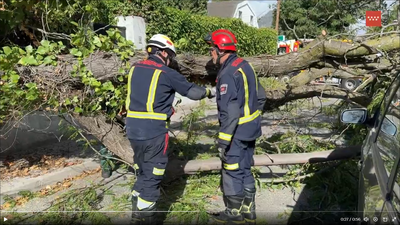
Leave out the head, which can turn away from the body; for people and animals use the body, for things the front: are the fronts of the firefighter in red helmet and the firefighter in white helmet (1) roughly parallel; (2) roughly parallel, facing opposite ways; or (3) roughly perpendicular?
roughly perpendicular

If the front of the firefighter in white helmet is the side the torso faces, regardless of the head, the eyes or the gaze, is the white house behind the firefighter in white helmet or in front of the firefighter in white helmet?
in front

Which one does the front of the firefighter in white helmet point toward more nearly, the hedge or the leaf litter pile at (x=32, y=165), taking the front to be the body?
the hedge

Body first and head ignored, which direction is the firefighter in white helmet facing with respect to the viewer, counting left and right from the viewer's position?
facing away from the viewer and to the right of the viewer

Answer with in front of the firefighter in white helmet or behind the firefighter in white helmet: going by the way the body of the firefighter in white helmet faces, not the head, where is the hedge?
in front

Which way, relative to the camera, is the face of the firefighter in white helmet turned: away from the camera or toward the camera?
away from the camera

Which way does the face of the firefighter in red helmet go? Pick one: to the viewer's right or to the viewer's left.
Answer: to the viewer's left

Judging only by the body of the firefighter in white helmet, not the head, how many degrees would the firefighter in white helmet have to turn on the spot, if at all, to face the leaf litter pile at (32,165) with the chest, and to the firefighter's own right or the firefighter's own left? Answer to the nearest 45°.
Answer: approximately 90° to the firefighter's own left

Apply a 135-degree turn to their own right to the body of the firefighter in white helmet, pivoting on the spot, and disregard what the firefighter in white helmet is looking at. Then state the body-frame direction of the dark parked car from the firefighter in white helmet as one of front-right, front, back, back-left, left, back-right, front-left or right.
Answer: front-left

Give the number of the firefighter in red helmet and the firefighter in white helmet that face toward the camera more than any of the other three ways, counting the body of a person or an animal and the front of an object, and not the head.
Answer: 0
